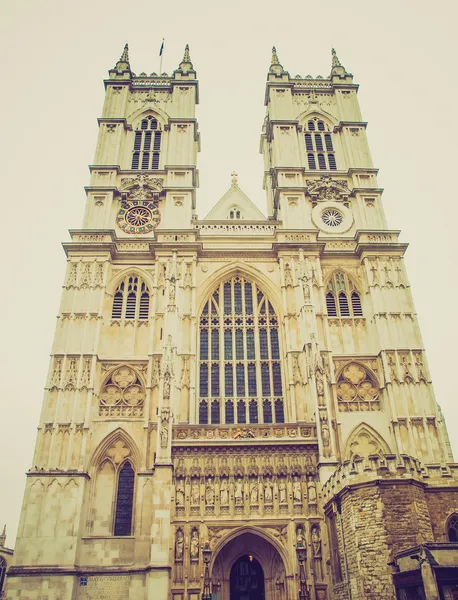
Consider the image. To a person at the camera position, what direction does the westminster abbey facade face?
facing the viewer
